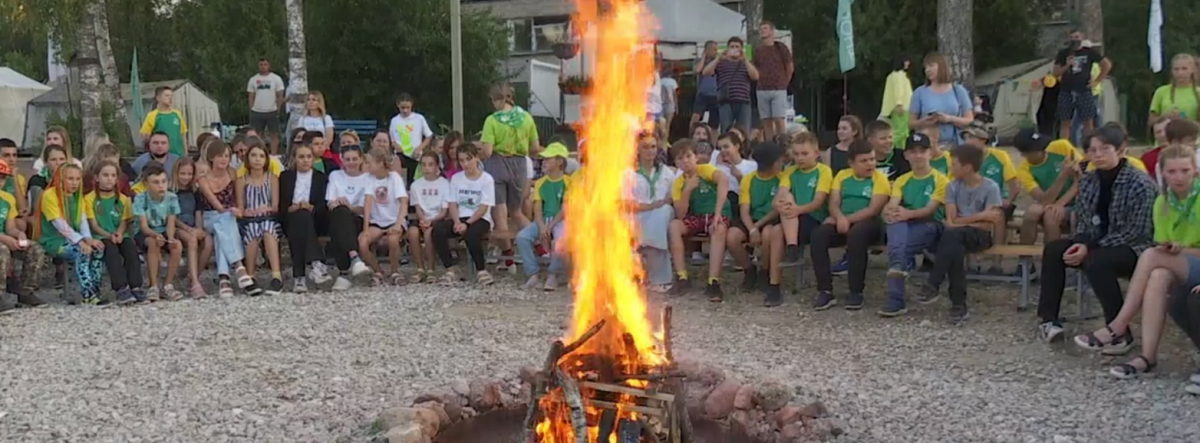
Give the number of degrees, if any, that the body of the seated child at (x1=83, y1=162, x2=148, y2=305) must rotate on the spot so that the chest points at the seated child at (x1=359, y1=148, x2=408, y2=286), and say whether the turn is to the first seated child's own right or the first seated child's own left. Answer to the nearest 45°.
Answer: approximately 45° to the first seated child's own left

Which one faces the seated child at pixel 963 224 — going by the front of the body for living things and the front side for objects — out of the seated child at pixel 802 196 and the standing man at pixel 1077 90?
the standing man

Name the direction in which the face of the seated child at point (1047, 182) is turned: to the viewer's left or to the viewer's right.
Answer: to the viewer's left

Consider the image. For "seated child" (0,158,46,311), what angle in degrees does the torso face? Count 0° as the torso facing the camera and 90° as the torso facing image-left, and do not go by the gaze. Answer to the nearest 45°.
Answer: approximately 315°

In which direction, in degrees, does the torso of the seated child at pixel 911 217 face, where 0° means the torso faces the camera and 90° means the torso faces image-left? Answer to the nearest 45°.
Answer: approximately 45°
